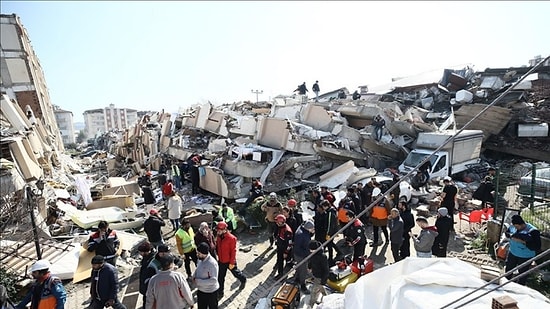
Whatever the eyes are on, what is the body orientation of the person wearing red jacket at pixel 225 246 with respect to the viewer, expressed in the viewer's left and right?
facing the viewer and to the left of the viewer

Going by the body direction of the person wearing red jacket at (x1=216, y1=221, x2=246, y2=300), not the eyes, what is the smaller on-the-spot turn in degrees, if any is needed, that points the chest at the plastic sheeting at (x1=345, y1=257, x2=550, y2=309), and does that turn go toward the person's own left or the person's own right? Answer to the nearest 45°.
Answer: approximately 90° to the person's own left

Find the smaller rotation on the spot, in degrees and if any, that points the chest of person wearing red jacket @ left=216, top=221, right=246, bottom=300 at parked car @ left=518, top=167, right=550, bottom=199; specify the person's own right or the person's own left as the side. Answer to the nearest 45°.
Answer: approximately 135° to the person's own left

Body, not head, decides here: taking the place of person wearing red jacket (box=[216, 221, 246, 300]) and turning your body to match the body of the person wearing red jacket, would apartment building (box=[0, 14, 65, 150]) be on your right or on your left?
on your right

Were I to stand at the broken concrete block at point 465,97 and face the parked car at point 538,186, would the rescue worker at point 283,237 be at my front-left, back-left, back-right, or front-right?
front-right

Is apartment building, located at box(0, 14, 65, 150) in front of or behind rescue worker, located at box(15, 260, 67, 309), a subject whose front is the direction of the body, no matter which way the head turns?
behind

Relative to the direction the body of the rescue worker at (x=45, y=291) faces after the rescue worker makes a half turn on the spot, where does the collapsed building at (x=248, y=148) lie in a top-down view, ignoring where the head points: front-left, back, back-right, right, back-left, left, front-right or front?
front

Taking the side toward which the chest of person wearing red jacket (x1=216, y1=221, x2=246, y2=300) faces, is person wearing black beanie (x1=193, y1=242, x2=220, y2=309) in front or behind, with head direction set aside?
in front

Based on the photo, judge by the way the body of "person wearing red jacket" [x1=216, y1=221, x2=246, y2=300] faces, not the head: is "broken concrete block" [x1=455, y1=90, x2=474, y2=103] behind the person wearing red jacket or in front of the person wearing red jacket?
behind

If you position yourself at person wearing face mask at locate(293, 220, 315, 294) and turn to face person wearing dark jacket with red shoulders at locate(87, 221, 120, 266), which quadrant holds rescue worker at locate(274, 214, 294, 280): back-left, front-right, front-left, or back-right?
front-right

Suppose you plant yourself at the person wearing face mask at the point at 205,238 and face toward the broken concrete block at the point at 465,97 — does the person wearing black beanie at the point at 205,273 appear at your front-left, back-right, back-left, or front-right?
back-right

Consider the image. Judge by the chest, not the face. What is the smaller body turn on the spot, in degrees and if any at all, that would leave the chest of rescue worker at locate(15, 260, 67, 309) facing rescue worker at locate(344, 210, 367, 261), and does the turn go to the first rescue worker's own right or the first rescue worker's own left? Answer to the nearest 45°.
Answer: approximately 135° to the first rescue worker's own left

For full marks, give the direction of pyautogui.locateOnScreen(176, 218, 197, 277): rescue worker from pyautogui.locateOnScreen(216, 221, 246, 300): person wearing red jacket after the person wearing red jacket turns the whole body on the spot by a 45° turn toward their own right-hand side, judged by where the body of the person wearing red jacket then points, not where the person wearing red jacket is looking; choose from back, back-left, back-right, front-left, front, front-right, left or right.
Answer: front-right

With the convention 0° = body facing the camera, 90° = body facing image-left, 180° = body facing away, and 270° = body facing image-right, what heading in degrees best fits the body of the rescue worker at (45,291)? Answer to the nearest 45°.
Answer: approximately 45°
